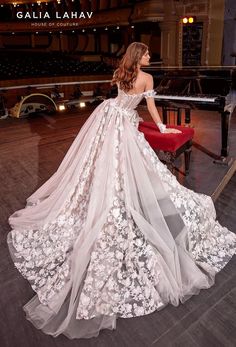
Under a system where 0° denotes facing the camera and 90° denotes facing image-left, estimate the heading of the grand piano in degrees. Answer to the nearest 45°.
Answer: approximately 45°
